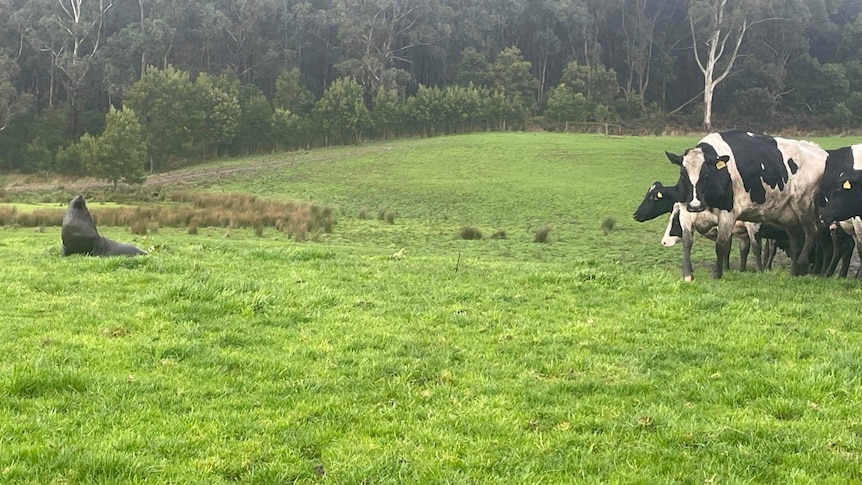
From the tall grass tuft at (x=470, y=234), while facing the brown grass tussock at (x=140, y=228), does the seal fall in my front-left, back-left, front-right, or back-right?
front-left

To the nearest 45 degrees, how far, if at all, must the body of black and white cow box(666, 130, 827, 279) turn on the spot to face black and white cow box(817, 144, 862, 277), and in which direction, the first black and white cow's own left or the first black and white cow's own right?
approximately 180°

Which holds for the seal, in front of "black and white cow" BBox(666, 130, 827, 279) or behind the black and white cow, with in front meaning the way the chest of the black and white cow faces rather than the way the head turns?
in front

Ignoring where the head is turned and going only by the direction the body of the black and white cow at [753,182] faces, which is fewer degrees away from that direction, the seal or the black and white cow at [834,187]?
the seal

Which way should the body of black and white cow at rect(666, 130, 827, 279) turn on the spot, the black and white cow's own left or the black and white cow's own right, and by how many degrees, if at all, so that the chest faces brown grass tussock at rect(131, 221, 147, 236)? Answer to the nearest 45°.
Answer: approximately 45° to the black and white cow's own right

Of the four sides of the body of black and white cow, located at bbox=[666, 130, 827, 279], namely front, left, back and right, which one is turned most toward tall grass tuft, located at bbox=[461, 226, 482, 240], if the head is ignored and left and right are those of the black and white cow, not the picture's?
right

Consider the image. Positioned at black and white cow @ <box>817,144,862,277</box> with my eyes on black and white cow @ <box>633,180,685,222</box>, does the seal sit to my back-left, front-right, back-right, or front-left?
front-left

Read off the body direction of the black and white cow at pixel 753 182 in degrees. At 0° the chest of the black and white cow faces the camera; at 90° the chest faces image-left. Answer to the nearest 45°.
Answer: approximately 45°

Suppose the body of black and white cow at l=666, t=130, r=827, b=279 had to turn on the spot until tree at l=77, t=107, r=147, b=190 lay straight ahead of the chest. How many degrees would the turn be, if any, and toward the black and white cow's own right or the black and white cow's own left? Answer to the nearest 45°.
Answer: approximately 90° to the black and white cow's own right
